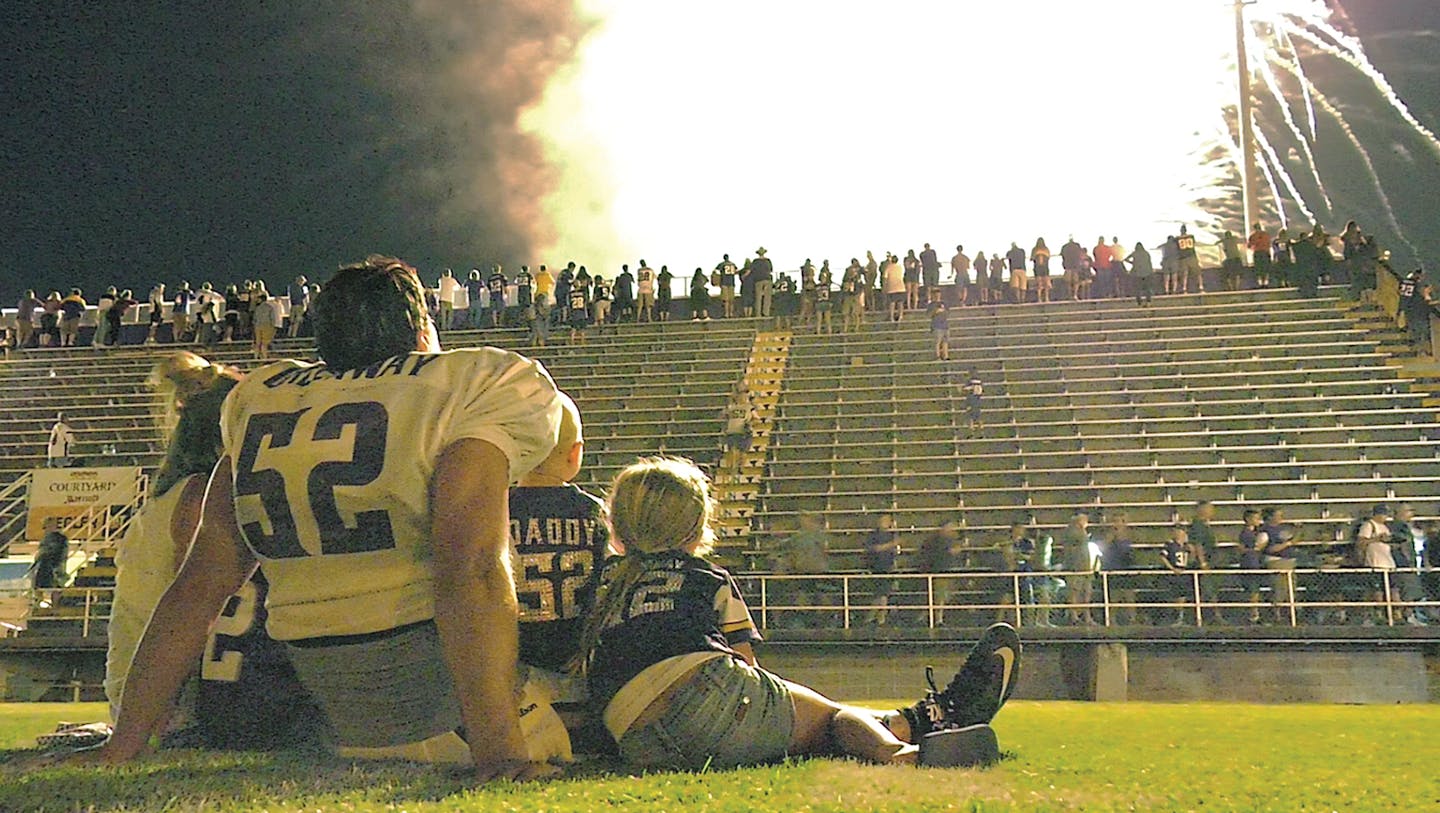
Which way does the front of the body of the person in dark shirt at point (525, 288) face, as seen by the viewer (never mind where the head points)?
away from the camera

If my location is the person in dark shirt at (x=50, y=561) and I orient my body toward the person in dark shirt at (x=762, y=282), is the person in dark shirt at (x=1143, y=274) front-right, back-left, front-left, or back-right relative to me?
front-right

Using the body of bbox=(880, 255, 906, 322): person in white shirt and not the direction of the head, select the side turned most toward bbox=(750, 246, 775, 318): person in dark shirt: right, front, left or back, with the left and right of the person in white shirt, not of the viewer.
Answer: left

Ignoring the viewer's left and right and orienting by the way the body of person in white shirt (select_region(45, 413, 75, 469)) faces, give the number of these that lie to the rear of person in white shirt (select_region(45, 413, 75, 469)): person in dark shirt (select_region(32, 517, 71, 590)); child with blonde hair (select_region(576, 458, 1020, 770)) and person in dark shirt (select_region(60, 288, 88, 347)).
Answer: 2

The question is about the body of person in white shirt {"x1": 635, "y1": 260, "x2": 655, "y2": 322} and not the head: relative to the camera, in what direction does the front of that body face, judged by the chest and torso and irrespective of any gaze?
away from the camera

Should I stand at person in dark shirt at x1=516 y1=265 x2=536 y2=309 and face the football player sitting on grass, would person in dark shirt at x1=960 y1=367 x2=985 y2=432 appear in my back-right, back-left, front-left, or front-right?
front-left

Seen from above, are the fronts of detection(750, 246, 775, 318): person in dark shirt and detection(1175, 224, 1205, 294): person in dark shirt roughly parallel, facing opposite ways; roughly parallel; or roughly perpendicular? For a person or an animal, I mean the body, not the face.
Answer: roughly parallel

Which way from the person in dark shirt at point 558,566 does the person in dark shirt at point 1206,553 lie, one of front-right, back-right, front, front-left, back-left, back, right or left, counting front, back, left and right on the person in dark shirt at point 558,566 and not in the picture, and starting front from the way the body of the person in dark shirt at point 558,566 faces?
front-right

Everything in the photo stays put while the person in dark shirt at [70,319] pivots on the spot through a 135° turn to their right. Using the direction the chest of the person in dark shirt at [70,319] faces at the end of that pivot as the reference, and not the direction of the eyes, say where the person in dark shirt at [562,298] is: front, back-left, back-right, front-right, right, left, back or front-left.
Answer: front

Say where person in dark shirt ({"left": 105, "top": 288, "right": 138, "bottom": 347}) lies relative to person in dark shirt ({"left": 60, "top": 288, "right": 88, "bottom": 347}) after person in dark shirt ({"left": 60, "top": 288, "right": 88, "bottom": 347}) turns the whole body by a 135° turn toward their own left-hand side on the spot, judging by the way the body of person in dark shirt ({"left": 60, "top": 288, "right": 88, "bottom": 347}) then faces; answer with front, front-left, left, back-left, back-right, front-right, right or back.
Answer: left

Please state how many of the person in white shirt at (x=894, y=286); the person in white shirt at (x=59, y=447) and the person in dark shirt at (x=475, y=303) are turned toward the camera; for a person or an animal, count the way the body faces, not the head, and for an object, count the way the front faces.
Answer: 0

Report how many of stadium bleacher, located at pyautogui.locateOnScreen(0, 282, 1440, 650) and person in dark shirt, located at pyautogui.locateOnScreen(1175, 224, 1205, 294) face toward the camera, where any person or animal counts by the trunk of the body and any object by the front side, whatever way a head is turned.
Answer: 1

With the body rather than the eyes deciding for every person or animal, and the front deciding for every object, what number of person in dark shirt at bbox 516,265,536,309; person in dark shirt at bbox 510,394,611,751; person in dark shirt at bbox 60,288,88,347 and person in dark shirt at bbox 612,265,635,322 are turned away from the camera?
4

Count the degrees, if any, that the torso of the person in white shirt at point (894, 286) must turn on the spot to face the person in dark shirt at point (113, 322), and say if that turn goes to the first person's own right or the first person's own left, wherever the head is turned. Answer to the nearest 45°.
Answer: approximately 90° to the first person's own left

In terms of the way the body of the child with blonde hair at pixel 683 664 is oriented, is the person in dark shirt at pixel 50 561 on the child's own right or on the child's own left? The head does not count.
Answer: on the child's own left

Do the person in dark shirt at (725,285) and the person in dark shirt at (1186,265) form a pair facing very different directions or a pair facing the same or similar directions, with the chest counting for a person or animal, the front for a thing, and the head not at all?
same or similar directions

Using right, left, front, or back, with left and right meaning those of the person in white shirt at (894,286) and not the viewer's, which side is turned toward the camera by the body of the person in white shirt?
back

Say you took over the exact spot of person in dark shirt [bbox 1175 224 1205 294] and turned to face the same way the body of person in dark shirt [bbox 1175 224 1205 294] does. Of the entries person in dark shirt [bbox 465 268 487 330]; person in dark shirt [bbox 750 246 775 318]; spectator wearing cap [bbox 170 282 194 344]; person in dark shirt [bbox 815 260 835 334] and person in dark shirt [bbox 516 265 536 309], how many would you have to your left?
5

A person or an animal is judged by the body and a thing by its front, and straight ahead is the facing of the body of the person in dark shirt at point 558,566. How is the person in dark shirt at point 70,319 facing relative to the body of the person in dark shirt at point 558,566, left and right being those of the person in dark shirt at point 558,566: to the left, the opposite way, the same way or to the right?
the same way

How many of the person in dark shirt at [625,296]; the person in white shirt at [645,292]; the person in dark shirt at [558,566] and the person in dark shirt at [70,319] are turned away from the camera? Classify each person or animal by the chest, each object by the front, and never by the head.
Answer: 4

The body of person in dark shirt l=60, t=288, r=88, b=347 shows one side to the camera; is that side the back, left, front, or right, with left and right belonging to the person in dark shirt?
back
